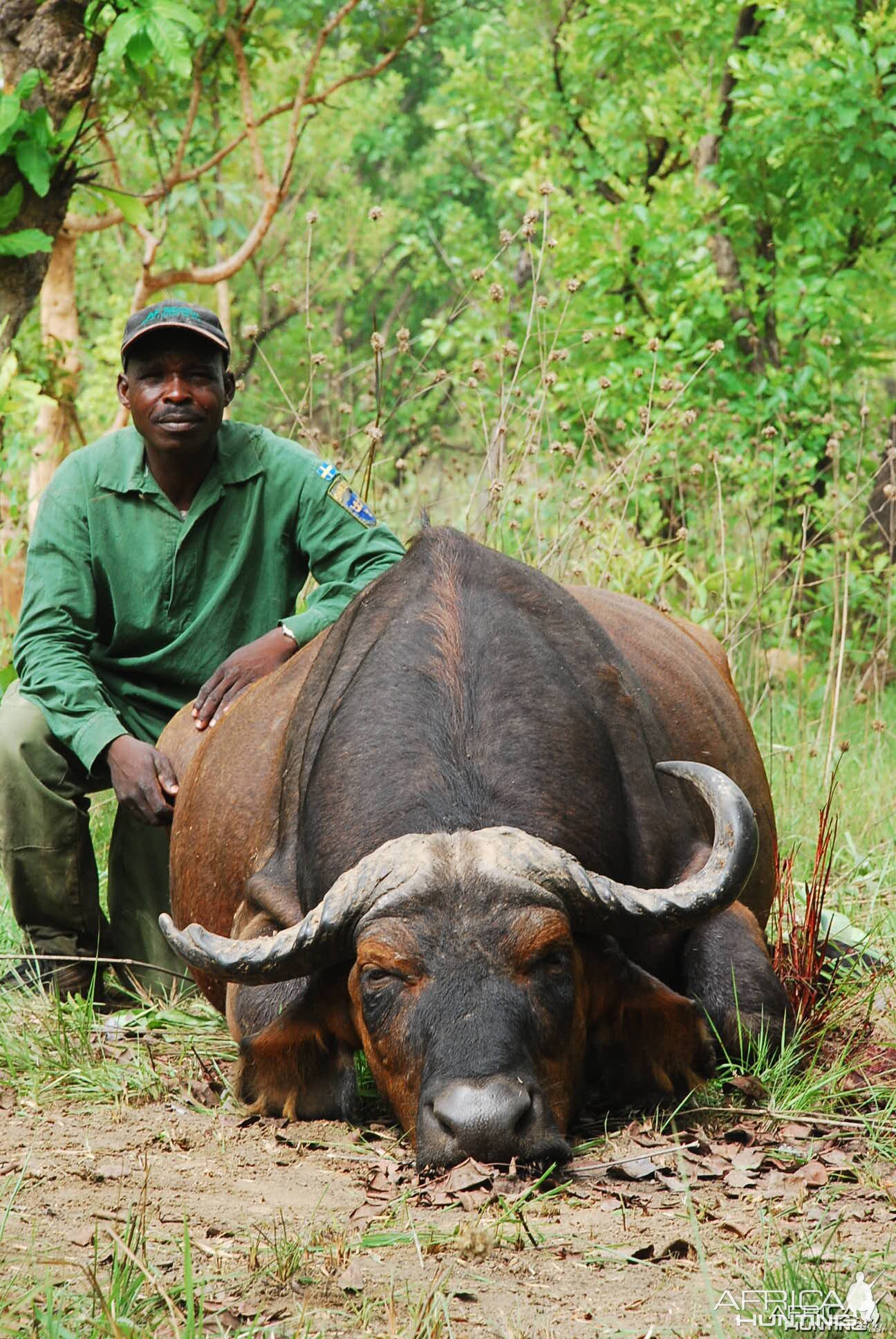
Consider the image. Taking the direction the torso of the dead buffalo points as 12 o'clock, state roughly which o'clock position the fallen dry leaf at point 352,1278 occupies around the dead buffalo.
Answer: The fallen dry leaf is roughly at 12 o'clock from the dead buffalo.

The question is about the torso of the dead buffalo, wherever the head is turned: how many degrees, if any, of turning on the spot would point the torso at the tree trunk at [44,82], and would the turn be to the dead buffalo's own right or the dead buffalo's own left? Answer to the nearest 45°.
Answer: approximately 135° to the dead buffalo's own right

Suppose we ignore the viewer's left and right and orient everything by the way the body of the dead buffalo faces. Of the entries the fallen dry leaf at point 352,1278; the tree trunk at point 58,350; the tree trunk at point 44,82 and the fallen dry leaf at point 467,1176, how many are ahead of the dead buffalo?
2

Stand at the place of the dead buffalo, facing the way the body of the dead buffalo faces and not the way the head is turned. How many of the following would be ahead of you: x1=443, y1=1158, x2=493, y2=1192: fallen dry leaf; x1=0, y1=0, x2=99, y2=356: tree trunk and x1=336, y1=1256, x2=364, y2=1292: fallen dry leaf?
2

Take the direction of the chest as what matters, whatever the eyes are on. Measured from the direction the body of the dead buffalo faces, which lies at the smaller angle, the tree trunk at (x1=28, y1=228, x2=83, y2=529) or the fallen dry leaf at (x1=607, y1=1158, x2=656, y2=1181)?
the fallen dry leaf

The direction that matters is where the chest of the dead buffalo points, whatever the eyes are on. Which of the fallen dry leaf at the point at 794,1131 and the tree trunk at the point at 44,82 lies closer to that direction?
the fallen dry leaf

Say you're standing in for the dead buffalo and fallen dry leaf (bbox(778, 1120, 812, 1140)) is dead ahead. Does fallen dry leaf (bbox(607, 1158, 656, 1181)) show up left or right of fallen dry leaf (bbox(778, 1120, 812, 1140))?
right

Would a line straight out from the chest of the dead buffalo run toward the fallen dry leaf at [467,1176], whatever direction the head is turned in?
yes

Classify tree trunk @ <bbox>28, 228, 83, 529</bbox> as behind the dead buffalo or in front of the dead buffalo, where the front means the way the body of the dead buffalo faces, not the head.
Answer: behind

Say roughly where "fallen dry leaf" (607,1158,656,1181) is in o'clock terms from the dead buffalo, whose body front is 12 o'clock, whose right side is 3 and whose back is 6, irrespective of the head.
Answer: The fallen dry leaf is roughly at 11 o'clock from the dead buffalo.

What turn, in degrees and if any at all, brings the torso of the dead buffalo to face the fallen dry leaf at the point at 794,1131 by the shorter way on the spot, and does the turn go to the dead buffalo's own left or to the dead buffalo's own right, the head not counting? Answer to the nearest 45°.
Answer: approximately 90° to the dead buffalo's own left

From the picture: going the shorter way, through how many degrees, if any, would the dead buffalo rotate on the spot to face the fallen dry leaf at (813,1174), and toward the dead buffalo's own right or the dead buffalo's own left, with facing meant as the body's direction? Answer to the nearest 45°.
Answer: approximately 45° to the dead buffalo's own left

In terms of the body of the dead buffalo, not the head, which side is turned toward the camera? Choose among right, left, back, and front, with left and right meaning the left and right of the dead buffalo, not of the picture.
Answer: front
